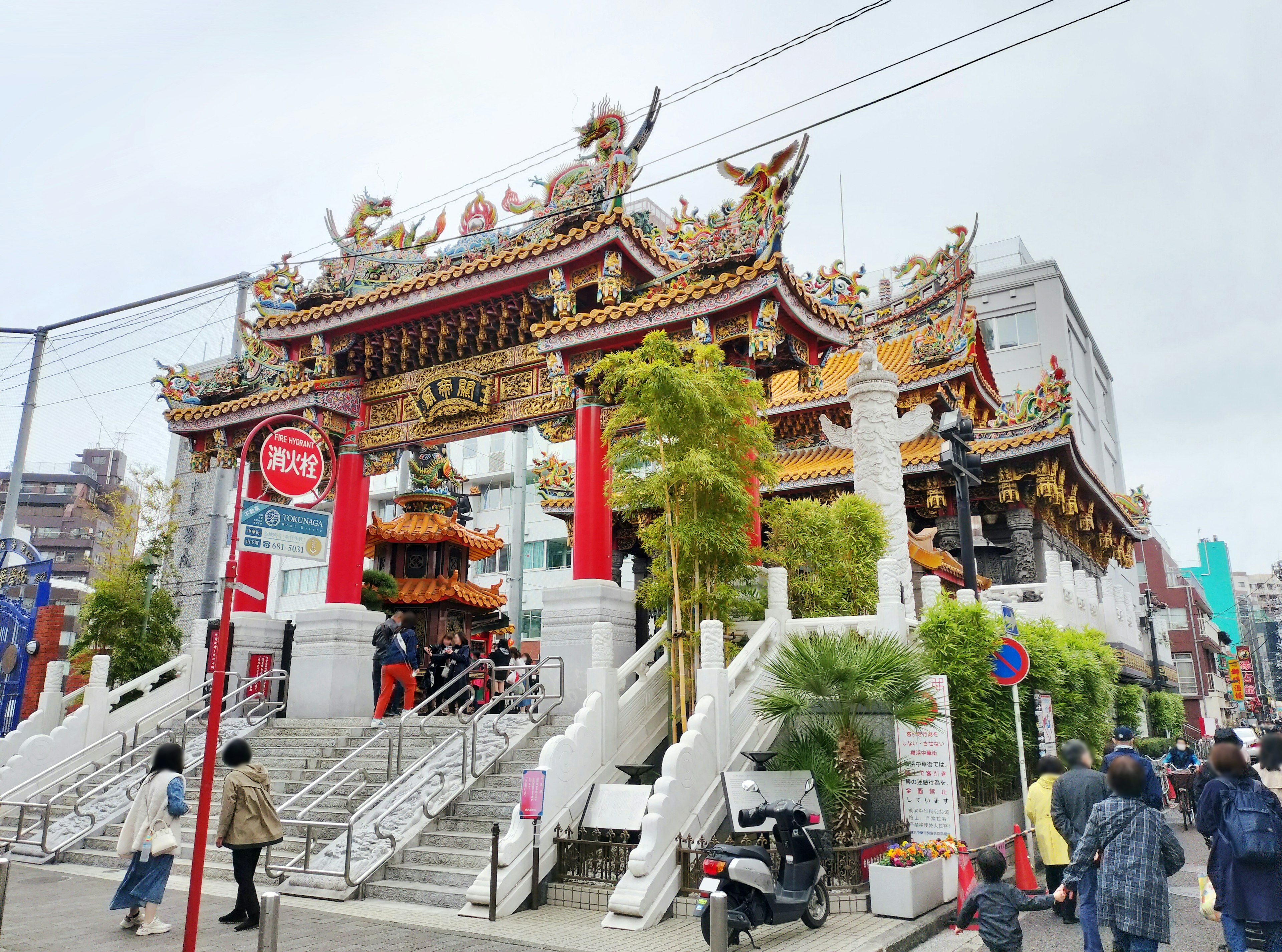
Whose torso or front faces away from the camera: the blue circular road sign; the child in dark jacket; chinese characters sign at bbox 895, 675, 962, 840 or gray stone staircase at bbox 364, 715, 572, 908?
the child in dark jacket

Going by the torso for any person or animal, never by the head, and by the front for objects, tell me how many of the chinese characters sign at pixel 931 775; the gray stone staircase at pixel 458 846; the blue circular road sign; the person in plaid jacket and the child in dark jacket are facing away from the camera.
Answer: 2

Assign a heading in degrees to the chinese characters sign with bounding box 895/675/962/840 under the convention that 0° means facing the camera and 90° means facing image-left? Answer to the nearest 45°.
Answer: approximately 0°

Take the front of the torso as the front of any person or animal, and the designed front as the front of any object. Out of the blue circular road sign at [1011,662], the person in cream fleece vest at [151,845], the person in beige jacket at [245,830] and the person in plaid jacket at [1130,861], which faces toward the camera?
the blue circular road sign

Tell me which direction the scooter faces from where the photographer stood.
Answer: facing away from the viewer and to the right of the viewer

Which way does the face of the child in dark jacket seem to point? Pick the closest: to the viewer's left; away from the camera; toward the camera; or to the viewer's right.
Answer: away from the camera

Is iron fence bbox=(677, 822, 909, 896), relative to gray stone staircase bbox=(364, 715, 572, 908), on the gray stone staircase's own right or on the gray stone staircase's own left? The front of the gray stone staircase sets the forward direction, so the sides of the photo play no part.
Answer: on the gray stone staircase's own left

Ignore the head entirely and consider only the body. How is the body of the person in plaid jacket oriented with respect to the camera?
away from the camera

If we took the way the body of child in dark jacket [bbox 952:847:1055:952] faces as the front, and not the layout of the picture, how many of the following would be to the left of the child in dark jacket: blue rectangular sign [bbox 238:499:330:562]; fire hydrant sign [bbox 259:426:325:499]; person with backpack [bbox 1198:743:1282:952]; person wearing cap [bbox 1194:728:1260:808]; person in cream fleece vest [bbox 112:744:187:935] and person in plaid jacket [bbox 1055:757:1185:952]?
3

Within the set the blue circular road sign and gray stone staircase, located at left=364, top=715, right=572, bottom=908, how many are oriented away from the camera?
0

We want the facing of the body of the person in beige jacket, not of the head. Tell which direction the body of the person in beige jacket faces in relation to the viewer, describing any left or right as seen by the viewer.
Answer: facing away from the viewer and to the left of the viewer

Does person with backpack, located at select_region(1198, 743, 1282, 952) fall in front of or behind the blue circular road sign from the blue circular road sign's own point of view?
in front

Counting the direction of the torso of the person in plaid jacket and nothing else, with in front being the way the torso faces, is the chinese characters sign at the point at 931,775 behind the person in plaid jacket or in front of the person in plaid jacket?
in front

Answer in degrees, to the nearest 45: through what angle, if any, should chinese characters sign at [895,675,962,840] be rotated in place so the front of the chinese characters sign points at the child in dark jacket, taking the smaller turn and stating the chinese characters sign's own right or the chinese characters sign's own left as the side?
0° — it already faces them
